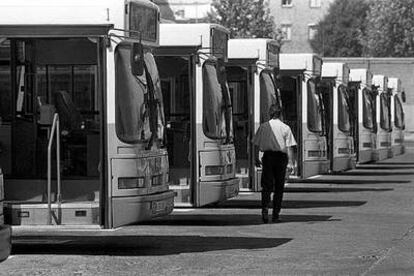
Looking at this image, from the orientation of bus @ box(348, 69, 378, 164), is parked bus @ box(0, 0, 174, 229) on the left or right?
on its right

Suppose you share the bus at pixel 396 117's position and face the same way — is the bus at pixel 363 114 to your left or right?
on your right

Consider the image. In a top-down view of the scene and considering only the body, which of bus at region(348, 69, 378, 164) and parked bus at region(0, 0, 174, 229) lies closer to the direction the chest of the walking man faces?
the bus

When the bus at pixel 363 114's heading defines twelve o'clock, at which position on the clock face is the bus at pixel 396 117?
the bus at pixel 396 117 is roughly at 8 o'clock from the bus at pixel 363 114.

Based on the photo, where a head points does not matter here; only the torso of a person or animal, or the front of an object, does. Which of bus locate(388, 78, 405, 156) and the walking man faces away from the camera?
the walking man

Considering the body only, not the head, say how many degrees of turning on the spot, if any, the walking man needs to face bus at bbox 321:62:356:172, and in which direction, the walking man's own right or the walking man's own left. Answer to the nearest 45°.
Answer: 0° — they already face it

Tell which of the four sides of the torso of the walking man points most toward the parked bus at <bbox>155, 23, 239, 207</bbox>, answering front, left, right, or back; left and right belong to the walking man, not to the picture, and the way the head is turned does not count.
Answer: left

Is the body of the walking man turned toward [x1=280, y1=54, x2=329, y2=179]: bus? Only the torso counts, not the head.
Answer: yes

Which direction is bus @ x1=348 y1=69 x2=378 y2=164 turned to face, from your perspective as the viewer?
facing the viewer and to the right of the viewer

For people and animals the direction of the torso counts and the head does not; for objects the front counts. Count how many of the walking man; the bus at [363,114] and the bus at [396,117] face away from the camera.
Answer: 1

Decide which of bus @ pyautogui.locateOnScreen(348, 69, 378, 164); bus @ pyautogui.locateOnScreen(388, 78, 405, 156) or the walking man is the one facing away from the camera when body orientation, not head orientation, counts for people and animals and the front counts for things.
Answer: the walking man

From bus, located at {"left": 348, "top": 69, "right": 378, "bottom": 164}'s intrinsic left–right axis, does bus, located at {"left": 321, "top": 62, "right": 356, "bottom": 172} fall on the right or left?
on its right

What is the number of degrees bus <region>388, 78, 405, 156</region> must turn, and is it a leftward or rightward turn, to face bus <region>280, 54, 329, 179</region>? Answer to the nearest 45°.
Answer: approximately 45° to its right

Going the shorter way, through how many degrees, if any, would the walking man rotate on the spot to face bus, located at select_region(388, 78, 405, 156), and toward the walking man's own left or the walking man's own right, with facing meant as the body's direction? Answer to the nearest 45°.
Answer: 0° — they already face it

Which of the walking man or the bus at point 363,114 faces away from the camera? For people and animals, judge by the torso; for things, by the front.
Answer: the walking man

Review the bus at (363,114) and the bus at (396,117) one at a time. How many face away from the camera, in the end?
0

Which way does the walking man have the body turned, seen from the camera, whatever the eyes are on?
away from the camera
